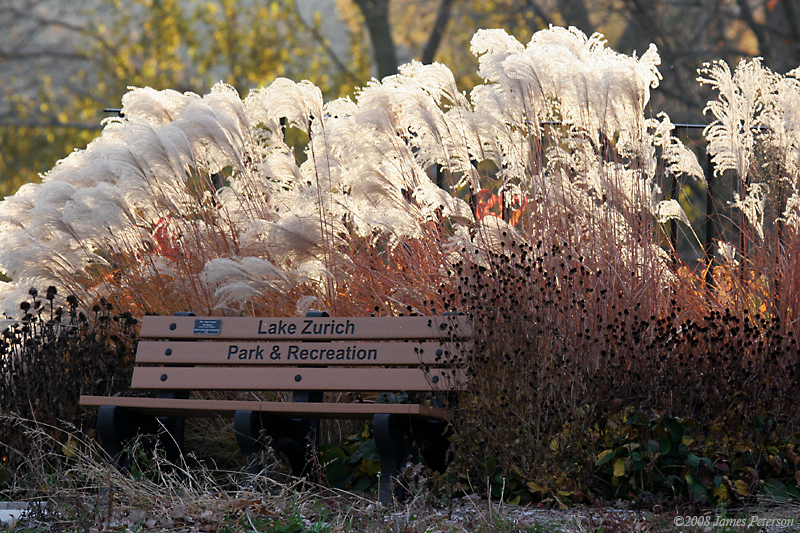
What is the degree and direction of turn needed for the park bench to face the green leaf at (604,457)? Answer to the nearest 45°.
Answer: approximately 90° to its left

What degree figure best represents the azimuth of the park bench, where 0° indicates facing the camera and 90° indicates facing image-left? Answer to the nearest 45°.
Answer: approximately 45°

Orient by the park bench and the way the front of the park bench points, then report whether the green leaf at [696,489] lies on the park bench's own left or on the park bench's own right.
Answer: on the park bench's own left

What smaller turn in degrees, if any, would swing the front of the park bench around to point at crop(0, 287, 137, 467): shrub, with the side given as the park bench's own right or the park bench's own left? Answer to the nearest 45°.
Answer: approximately 90° to the park bench's own right

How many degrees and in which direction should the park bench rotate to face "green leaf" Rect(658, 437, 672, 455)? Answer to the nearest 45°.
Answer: approximately 90° to its left
